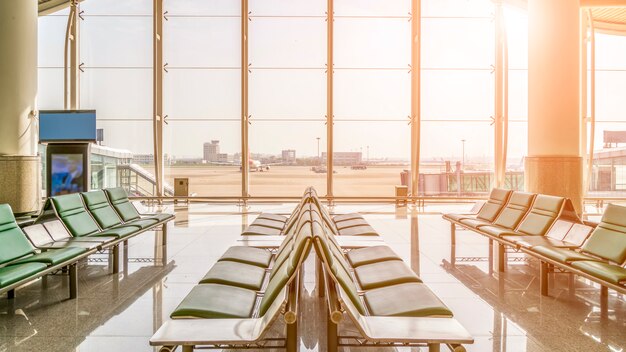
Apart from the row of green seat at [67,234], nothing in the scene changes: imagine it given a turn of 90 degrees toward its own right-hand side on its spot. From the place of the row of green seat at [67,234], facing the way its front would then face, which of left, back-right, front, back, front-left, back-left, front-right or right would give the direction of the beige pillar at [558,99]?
back-left

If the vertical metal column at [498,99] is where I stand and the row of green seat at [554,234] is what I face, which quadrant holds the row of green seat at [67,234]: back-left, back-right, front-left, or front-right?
front-right

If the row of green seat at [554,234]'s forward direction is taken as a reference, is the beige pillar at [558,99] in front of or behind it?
behind

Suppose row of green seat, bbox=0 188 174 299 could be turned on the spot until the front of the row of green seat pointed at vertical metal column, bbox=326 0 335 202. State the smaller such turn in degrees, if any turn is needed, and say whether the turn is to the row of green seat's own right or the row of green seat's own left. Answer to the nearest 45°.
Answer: approximately 90° to the row of green seat's own left

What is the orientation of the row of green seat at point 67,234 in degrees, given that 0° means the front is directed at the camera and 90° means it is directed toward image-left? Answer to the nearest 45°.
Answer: approximately 315°

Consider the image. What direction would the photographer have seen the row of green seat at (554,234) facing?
facing the viewer and to the left of the viewer

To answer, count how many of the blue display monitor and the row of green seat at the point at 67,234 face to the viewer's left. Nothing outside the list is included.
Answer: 0

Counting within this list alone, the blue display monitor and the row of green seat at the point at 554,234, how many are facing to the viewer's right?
0

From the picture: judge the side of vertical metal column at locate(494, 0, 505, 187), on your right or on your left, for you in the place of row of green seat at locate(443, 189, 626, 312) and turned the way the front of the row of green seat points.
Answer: on your right

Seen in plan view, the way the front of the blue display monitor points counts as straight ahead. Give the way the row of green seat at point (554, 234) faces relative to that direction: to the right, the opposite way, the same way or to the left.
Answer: to the right

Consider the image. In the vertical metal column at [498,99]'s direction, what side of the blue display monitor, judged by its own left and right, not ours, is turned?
left

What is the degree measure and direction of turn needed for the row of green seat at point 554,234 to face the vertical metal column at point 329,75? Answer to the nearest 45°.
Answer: approximately 90° to its right

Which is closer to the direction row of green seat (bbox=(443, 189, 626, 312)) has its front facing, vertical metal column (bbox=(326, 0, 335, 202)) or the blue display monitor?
the blue display monitor

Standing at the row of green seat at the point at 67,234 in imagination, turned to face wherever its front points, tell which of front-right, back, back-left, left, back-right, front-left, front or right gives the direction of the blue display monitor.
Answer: back-left

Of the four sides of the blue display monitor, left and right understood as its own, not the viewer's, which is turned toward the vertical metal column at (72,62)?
back

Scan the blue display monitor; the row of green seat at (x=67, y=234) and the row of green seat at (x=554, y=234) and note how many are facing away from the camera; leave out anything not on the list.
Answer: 0

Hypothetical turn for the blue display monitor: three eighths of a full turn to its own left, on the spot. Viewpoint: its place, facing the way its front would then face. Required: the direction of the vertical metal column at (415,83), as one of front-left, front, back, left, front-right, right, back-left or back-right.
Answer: front-right

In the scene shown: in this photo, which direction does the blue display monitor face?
toward the camera
